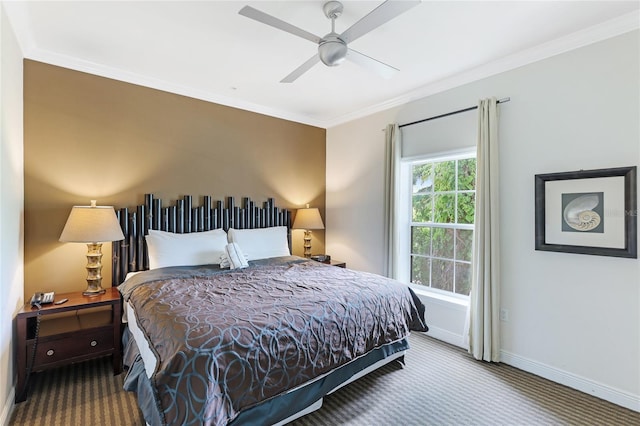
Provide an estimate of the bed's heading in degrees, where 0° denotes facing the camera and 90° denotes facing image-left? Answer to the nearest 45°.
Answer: approximately 315°

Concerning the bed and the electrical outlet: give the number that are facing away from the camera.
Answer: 0

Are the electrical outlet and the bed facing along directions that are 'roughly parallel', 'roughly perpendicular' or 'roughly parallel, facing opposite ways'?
roughly perpendicular

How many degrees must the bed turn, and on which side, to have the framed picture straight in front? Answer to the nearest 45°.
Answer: approximately 45° to its left

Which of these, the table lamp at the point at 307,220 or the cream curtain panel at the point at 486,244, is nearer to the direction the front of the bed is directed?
the cream curtain panel

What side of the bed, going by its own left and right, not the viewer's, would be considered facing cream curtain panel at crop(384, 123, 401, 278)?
left

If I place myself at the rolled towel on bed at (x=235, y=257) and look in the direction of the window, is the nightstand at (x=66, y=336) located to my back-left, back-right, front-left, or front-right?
back-right

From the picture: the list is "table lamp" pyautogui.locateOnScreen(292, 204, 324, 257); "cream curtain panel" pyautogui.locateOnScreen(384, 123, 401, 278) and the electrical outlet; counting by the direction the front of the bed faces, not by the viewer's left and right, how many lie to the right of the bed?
0

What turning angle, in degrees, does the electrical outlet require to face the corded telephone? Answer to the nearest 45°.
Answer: approximately 45° to its right

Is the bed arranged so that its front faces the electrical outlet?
no

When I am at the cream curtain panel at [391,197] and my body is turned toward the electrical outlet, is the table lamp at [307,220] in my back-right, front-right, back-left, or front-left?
back-right

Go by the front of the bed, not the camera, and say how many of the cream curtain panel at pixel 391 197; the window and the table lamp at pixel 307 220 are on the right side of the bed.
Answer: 0

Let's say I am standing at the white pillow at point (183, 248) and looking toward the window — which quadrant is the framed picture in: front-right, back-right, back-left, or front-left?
front-right
